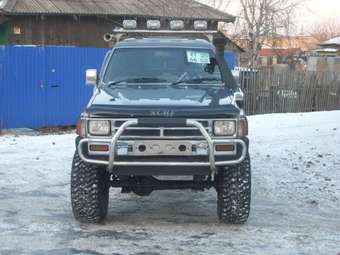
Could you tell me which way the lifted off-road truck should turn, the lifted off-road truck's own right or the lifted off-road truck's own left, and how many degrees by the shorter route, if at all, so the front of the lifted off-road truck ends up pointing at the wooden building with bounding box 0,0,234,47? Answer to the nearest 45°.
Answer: approximately 180°

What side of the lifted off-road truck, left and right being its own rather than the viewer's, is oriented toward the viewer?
front

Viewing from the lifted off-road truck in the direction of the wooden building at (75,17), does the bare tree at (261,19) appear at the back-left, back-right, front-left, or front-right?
front-right

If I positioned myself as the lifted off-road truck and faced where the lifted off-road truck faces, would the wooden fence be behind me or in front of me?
behind

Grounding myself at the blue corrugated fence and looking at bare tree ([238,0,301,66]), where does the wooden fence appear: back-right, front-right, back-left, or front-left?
front-right

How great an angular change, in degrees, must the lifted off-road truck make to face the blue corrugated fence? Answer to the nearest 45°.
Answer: approximately 180°

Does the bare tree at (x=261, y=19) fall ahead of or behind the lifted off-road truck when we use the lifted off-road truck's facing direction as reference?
behind
